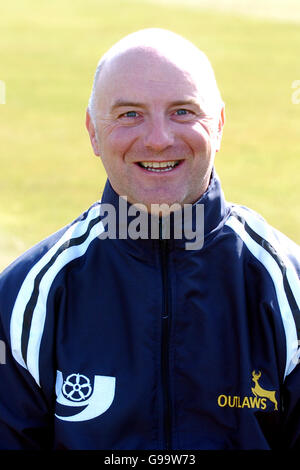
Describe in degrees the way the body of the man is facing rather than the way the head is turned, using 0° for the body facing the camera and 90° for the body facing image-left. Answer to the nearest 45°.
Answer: approximately 0°
